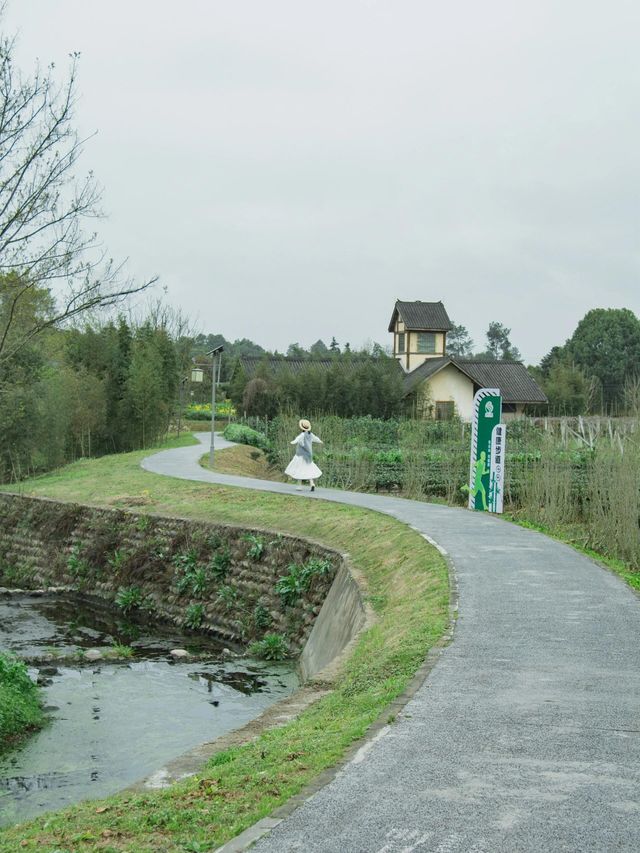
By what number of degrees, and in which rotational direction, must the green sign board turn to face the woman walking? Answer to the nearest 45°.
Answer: approximately 135° to its right

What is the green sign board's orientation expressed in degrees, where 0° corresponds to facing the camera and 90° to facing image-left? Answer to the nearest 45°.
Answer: approximately 0°

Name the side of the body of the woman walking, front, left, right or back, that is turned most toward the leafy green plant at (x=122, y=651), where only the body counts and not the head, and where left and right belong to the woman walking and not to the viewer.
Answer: back

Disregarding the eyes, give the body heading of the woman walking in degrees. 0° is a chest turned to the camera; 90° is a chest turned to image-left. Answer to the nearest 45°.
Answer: approximately 180°

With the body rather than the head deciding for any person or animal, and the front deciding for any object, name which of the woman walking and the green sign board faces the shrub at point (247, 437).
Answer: the woman walking

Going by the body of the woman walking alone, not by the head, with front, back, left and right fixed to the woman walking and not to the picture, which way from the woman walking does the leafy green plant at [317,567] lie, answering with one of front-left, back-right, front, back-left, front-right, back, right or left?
back

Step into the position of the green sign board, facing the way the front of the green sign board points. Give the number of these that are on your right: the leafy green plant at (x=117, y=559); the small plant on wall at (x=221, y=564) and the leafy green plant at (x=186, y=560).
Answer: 3

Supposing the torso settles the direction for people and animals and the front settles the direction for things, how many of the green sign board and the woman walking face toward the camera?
1

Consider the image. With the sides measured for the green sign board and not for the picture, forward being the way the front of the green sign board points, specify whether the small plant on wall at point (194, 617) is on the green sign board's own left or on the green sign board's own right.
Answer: on the green sign board's own right

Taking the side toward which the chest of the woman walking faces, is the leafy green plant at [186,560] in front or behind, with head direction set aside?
behind

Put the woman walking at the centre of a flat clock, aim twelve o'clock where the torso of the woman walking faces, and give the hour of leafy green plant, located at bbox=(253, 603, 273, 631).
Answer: The leafy green plant is roughly at 6 o'clock from the woman walking.

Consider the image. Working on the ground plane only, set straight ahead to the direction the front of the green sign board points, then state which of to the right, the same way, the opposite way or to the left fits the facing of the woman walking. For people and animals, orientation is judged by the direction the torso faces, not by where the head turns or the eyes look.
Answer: the opposite way

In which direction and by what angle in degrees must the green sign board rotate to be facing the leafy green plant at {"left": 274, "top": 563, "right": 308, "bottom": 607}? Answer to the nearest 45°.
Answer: approximately 45° to its right
